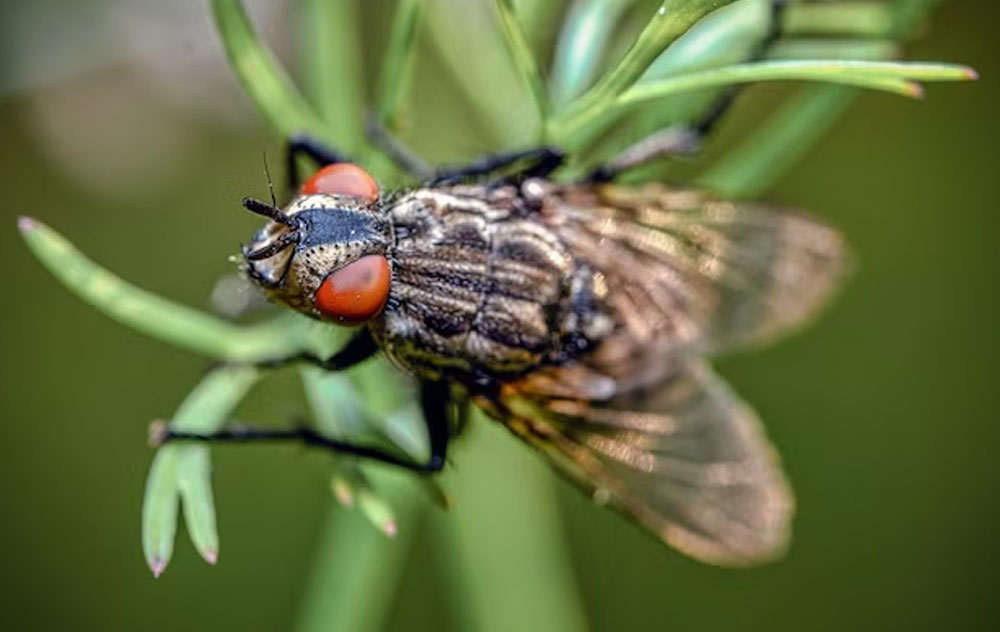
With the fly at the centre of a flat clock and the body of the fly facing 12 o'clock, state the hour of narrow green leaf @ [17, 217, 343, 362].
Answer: The narrow green leaf is roughly at 12 o'clock from the fly.

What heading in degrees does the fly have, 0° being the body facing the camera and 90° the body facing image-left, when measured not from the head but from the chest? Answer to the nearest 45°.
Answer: approximately 90°

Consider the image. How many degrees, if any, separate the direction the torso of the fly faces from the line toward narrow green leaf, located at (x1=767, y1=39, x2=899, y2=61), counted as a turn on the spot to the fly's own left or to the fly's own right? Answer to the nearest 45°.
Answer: approximately 135° to the fly's own right

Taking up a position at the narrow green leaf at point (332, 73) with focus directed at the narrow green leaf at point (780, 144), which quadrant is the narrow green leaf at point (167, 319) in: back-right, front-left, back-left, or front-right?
back-right
